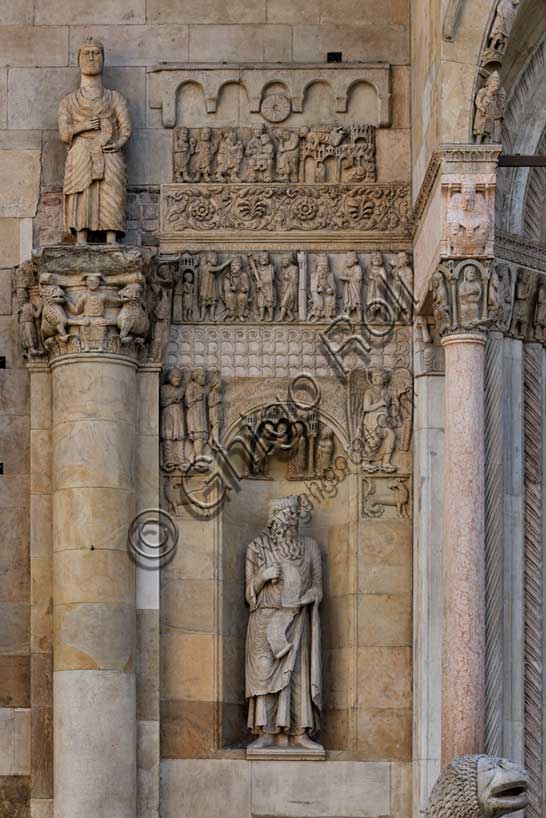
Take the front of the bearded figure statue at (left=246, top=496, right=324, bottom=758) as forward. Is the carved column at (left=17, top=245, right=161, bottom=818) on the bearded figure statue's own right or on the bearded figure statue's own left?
on the bearded figure statue's own right

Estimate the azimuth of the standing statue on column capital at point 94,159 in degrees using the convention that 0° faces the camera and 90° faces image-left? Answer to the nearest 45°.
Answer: approximately 0°

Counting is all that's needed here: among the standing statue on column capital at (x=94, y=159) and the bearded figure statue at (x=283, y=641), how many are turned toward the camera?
2
